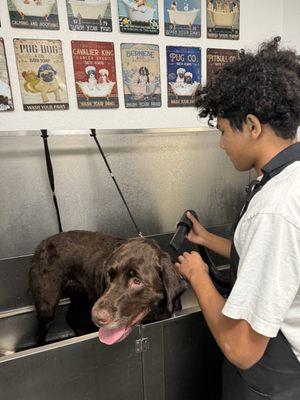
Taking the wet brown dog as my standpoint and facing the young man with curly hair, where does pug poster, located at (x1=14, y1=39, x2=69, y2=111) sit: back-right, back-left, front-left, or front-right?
back-left

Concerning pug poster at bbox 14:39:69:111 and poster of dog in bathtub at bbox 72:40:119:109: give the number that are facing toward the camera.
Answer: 2

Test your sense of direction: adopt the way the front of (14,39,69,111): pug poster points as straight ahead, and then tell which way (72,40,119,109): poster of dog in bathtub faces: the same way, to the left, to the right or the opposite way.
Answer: the same way

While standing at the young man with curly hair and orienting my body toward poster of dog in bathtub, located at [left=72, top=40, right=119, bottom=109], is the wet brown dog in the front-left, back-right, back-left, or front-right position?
front-left

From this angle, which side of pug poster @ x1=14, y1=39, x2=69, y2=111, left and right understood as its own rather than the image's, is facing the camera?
front

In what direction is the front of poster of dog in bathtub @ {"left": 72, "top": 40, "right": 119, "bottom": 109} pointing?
toward the camera

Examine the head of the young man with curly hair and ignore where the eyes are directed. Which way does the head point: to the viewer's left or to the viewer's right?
to the viewer's left

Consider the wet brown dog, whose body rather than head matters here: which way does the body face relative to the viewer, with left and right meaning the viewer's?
facing the viewer and to the right of the viewer

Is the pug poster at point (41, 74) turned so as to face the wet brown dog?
yes

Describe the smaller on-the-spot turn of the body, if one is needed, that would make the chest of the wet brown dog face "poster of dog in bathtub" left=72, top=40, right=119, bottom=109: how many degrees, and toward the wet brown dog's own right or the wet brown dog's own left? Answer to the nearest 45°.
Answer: approximately 135° to the wet brown dog's own left

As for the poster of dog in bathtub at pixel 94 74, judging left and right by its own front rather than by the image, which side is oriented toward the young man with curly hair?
front

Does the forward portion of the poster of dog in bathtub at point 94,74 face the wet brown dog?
yes

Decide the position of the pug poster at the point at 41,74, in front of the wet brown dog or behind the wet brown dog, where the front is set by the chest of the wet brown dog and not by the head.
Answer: behind
